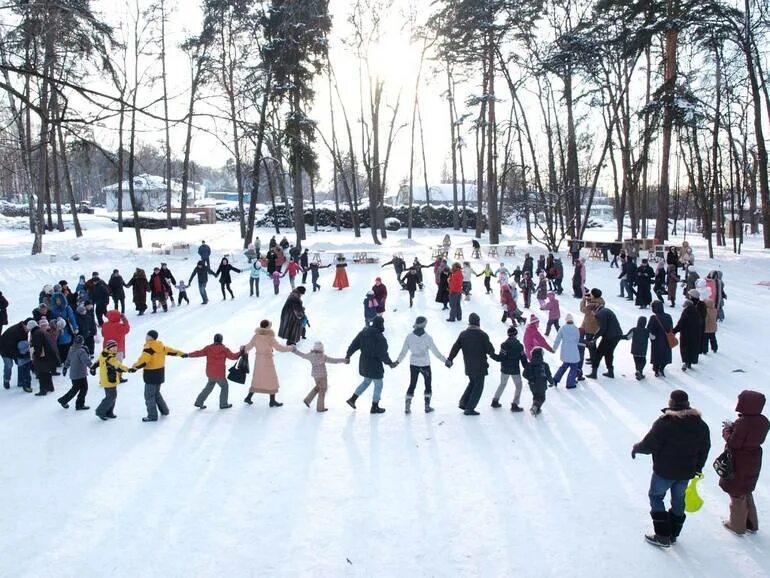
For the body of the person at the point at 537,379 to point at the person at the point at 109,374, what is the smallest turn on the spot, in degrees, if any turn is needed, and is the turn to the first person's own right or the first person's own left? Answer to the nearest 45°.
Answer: approximately 90° to the first person's own left

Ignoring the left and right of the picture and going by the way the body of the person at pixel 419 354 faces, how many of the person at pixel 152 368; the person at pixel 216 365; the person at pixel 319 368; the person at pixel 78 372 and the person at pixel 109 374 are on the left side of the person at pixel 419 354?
5

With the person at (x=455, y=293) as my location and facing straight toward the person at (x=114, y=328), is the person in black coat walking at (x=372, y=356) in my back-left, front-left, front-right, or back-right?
front-left

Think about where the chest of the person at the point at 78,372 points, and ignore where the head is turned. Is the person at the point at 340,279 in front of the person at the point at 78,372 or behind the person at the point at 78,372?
in front

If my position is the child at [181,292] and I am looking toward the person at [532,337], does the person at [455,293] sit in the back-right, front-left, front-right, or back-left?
front-left

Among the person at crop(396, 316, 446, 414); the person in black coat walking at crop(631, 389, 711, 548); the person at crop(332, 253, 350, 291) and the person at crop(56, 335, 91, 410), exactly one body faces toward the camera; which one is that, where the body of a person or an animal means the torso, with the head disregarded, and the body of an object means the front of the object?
the person at crop(332, 253, 350, 291)

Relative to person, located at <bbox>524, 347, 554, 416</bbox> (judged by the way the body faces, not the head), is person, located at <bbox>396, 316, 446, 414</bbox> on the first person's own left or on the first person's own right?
on the first person's own left

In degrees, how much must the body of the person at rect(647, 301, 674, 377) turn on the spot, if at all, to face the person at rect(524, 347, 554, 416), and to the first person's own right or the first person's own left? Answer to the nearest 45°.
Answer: approximately 90° to the first person's own left

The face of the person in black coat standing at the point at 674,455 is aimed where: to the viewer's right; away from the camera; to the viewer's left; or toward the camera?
away from the camera

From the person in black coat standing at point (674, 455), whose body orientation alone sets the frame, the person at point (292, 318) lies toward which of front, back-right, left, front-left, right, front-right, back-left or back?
front

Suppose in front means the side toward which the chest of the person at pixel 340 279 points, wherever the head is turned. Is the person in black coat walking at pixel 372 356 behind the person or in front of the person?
in front

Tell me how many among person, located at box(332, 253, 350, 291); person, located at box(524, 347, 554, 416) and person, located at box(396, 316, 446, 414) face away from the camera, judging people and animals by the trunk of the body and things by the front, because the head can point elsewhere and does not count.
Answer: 2

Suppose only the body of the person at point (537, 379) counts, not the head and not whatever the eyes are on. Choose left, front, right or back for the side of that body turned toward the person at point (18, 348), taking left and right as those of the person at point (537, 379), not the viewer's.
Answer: left

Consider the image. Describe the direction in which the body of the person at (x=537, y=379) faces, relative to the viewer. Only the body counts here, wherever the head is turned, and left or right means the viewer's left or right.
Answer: facing away from the viewer
